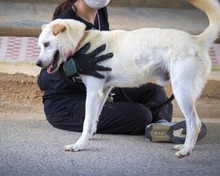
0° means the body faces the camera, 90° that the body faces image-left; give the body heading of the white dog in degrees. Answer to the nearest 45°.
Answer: approximately 90°
